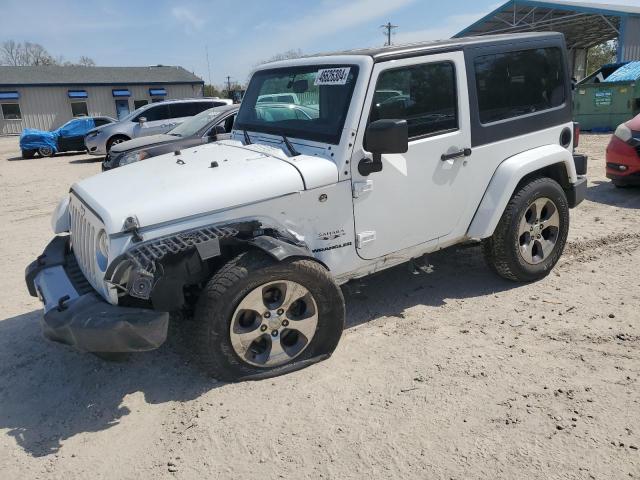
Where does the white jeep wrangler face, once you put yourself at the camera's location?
facing the viewer and to the left of the viewer

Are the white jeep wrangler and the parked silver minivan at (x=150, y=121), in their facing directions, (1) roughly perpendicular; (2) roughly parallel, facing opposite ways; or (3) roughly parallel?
roughly parallel

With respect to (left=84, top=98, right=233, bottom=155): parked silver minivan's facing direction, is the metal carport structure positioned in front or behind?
behind

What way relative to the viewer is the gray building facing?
toward the camera

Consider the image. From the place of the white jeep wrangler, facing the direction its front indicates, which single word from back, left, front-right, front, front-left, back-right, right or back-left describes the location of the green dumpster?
back

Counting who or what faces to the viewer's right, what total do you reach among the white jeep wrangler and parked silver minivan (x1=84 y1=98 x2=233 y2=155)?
0

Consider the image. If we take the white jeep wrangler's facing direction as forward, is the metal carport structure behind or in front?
behind

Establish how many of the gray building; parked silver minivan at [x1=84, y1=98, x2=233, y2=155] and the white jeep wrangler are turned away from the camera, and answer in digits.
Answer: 0

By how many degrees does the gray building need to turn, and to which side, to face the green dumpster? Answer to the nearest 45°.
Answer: approximately 45° to its left

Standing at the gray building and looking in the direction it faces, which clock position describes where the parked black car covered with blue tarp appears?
The parked black car covered with blue tarp is roughly at 12 o'clock from the gray building.

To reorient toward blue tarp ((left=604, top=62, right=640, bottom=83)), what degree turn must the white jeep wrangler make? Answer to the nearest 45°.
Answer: approximately 180°

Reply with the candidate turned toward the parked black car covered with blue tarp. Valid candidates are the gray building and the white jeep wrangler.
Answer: the gray building
